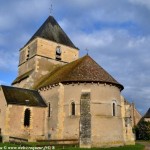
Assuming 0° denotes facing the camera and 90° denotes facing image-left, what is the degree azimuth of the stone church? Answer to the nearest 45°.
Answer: approximately 135°
